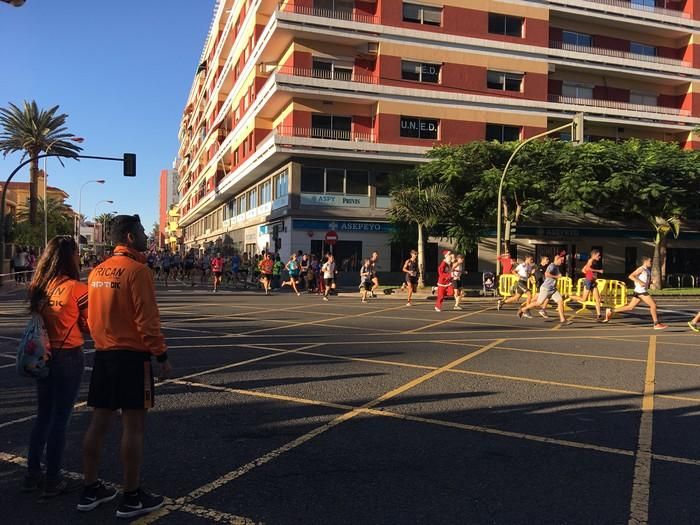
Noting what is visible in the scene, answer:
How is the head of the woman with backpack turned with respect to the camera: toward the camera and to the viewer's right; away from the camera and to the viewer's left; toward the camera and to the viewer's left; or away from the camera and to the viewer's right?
away from the camera and to the viewer's right

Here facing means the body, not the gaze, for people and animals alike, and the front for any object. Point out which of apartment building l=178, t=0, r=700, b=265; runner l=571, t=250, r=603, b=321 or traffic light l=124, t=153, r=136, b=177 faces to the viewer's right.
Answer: the runner

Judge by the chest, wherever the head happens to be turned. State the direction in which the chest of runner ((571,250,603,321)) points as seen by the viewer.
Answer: to the viewer's right

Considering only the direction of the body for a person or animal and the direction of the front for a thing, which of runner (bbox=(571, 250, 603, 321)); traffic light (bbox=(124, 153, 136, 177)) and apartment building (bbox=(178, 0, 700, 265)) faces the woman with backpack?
the apartment building

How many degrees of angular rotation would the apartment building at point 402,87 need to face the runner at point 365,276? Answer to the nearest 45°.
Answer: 0° — it already faces them

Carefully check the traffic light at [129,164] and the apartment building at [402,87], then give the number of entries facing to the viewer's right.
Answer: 0

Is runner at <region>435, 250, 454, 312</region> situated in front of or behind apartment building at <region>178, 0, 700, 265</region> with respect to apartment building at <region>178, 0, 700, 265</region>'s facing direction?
in front

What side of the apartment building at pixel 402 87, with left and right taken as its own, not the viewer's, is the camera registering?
front

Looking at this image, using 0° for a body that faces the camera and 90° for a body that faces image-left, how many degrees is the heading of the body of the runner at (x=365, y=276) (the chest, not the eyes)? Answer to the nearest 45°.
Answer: approximately 315°

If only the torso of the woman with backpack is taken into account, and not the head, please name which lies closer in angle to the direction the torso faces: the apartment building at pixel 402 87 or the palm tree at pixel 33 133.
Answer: the apartment building

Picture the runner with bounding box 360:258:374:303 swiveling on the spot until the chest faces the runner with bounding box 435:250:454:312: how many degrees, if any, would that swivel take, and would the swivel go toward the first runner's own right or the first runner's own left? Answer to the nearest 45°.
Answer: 0° — they already face them

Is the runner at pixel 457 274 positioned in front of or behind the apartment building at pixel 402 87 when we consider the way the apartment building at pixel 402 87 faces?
in front

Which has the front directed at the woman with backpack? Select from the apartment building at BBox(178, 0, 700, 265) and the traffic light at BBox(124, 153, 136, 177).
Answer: the apartment building
